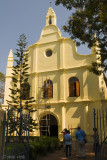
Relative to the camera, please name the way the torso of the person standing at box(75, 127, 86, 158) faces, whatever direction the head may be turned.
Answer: away from the camera

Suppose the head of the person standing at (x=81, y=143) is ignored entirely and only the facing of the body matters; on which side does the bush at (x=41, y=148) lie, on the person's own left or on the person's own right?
on the person's own left

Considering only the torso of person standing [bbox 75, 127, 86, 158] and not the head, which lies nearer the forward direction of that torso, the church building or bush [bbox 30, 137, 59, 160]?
the church building

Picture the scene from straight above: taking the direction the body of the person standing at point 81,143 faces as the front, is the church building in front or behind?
in front
